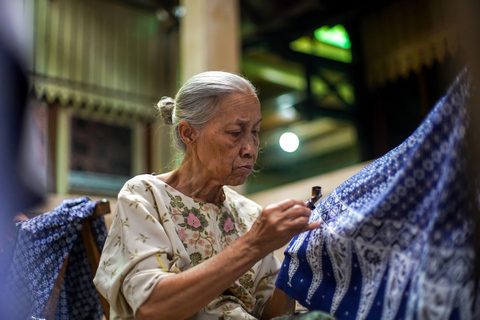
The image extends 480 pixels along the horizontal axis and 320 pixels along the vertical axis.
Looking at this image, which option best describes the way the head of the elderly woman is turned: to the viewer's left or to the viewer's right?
to the viewer's right

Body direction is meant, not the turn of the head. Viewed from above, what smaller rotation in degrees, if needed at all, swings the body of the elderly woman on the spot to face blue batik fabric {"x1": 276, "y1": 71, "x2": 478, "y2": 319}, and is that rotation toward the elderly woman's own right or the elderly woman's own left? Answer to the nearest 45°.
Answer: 0° — they already face it

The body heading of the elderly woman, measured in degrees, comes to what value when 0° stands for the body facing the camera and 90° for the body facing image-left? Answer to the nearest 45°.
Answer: approximately 315°

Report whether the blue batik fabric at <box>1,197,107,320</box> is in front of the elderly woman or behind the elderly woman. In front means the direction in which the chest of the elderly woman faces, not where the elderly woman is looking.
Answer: behind
